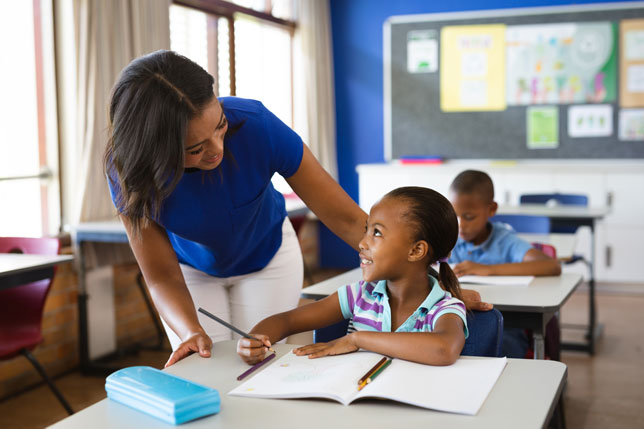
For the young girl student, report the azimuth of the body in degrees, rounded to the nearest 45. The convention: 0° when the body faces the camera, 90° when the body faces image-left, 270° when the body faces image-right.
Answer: approximately 45°

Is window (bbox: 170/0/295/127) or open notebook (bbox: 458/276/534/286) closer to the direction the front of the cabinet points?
the open notebook

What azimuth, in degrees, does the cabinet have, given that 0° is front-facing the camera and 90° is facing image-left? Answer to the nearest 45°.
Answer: approximately 0°

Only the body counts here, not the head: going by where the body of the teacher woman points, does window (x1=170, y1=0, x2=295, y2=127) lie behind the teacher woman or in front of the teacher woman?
behind
